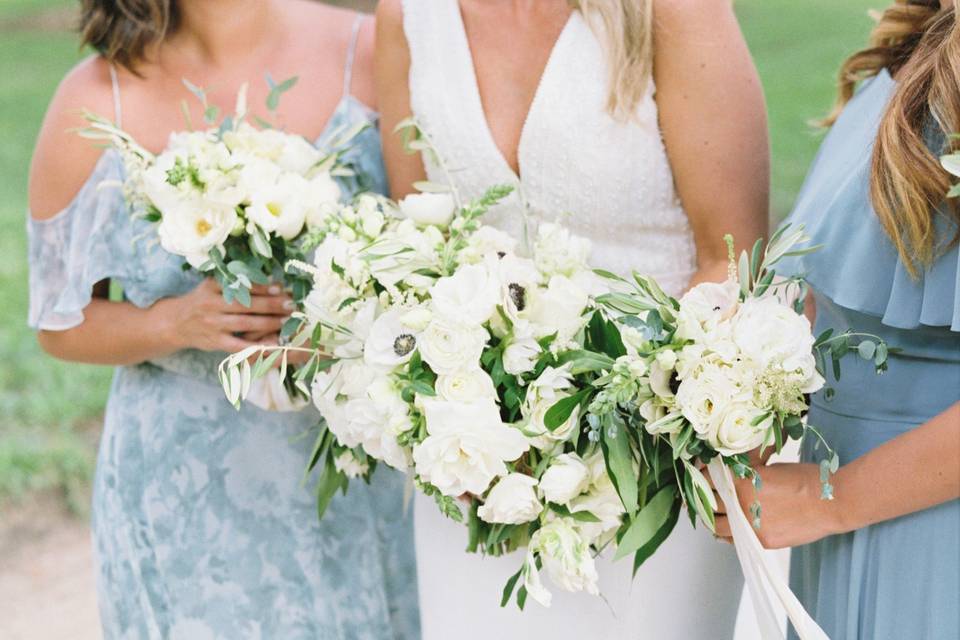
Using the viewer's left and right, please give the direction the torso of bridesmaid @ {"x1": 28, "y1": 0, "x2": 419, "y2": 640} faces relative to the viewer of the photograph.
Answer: facing the viewer

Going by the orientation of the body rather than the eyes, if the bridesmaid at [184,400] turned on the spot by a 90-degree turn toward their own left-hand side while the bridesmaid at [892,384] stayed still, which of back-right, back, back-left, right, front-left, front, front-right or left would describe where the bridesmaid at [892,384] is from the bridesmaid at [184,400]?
front-right

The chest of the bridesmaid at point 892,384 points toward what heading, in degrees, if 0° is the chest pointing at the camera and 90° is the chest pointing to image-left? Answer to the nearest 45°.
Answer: approximately 45°

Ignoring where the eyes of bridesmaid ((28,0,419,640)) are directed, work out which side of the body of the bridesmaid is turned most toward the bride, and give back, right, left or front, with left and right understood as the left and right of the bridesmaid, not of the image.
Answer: left
